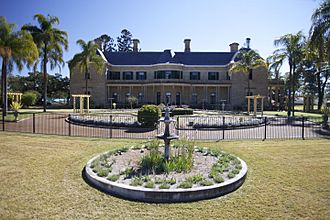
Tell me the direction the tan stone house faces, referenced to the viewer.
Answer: facing the viewer

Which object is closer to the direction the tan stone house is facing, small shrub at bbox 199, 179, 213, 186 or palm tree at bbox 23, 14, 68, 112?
the small shrub

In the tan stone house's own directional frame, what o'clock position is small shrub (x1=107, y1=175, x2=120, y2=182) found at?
The small shrub is roughly at 12 o'clock from the tan stone house.

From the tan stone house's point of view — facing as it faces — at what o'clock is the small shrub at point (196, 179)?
The small shrub is roughly at 12 o'clock from the tan stone house.

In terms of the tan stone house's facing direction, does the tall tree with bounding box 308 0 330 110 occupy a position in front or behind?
in front

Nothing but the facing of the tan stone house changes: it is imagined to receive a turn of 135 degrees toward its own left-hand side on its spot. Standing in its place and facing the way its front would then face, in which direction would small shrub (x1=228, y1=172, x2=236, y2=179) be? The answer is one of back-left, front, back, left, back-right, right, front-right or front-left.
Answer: back-right

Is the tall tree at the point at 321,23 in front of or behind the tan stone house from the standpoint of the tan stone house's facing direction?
in front

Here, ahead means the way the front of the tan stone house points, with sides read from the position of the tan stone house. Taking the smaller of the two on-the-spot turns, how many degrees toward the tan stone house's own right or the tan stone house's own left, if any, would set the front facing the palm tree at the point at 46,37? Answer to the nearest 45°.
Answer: approximately 45° to the tan stone house's own right

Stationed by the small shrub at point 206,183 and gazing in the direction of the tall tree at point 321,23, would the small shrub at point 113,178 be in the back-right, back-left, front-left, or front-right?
back-left

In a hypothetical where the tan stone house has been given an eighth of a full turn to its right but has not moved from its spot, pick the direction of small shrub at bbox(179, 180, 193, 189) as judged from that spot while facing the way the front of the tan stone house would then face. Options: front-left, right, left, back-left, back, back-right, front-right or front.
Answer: front-left

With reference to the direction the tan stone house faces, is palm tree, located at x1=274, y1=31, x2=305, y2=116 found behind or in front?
in front

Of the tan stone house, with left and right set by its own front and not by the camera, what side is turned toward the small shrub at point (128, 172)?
front

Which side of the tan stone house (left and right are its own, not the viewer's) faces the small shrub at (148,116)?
front

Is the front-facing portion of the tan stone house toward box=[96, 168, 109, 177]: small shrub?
yes

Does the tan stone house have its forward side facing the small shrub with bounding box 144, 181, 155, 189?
yes
